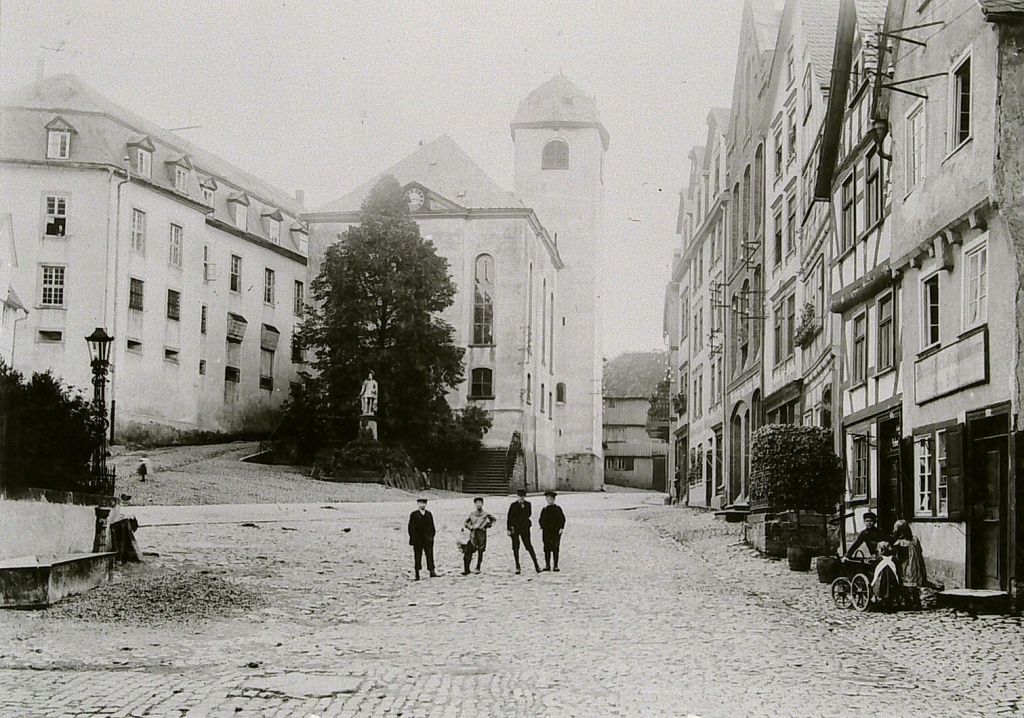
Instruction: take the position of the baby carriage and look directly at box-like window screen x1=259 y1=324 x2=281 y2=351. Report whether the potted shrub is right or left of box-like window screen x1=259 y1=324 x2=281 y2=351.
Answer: right

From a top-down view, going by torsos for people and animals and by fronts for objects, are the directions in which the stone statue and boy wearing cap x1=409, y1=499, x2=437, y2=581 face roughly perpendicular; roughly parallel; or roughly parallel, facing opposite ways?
roughly parallel

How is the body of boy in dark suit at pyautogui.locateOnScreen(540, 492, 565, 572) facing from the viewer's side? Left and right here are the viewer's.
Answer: facing the viewer

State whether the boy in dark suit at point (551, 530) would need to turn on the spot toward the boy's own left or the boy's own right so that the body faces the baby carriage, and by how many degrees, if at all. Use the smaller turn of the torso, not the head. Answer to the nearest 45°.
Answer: approximately 45° to the boy's own left

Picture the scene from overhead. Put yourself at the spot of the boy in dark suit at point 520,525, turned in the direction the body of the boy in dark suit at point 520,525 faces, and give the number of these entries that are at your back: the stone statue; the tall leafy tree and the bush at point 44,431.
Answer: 2

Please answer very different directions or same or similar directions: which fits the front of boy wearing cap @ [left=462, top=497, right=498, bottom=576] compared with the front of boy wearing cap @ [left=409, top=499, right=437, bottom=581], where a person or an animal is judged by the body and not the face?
same or similar directions

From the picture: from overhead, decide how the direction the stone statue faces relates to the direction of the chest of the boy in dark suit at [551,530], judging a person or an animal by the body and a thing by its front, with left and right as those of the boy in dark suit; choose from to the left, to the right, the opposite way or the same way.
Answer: the same way

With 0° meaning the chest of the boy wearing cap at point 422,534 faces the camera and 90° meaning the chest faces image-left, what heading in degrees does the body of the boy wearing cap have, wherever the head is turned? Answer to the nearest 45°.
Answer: approximately 0°

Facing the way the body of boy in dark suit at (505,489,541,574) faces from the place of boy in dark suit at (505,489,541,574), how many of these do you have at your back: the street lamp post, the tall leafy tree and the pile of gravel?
1

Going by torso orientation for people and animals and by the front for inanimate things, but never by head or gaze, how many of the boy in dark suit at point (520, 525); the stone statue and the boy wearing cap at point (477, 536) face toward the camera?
3

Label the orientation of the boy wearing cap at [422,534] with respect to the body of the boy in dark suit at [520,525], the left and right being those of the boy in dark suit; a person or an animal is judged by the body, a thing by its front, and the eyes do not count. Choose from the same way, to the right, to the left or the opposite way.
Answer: the same way

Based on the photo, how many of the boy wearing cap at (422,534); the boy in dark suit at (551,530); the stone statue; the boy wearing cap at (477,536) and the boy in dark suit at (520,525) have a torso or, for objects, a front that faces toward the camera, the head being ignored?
5

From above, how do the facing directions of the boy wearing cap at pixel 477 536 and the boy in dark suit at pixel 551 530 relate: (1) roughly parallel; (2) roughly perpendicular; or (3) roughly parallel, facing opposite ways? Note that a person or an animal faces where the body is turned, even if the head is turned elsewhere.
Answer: roughly parallel

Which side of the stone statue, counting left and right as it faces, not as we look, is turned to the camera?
front

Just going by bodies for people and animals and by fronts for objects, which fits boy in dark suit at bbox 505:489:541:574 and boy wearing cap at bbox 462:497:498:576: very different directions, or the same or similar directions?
same or similar directions
